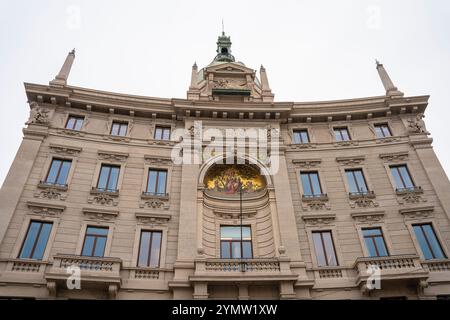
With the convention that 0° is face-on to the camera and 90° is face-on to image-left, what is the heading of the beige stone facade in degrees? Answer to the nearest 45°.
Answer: approximately 0°
